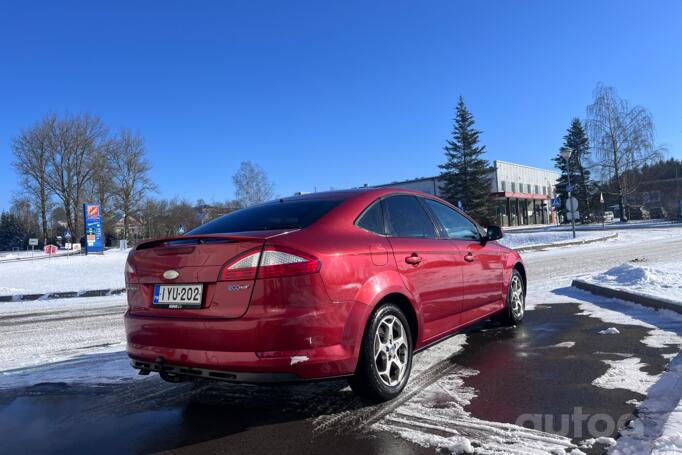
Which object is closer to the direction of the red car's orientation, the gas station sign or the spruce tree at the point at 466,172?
the spruce tree

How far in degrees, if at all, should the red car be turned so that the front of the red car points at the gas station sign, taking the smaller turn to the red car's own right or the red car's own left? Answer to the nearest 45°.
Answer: approximately 90° to the red car's own left

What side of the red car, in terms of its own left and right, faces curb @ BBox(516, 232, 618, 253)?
front

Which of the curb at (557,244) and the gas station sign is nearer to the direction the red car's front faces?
the curb

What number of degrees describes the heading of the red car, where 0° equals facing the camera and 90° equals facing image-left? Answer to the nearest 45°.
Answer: approximately 225°

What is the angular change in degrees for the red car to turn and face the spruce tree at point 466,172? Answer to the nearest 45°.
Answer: approximately 45° to its left
